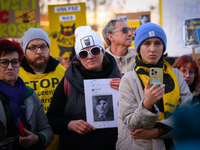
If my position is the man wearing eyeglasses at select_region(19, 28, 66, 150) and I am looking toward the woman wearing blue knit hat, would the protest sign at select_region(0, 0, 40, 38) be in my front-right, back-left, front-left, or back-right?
back-left

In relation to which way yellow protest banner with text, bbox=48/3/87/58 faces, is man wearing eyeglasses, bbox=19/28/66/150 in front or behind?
in front

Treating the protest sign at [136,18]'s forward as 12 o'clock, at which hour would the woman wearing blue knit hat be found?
The woman wearing blue knit hat is roughly at 12 o'clock from the protest sign.

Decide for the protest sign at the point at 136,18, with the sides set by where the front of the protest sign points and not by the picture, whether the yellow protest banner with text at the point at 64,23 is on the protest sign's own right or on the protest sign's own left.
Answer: on the protest sign's own right

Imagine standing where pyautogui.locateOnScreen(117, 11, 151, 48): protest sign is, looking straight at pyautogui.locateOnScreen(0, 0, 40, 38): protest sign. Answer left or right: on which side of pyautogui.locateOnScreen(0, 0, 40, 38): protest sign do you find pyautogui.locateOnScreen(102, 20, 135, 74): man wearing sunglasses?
left
